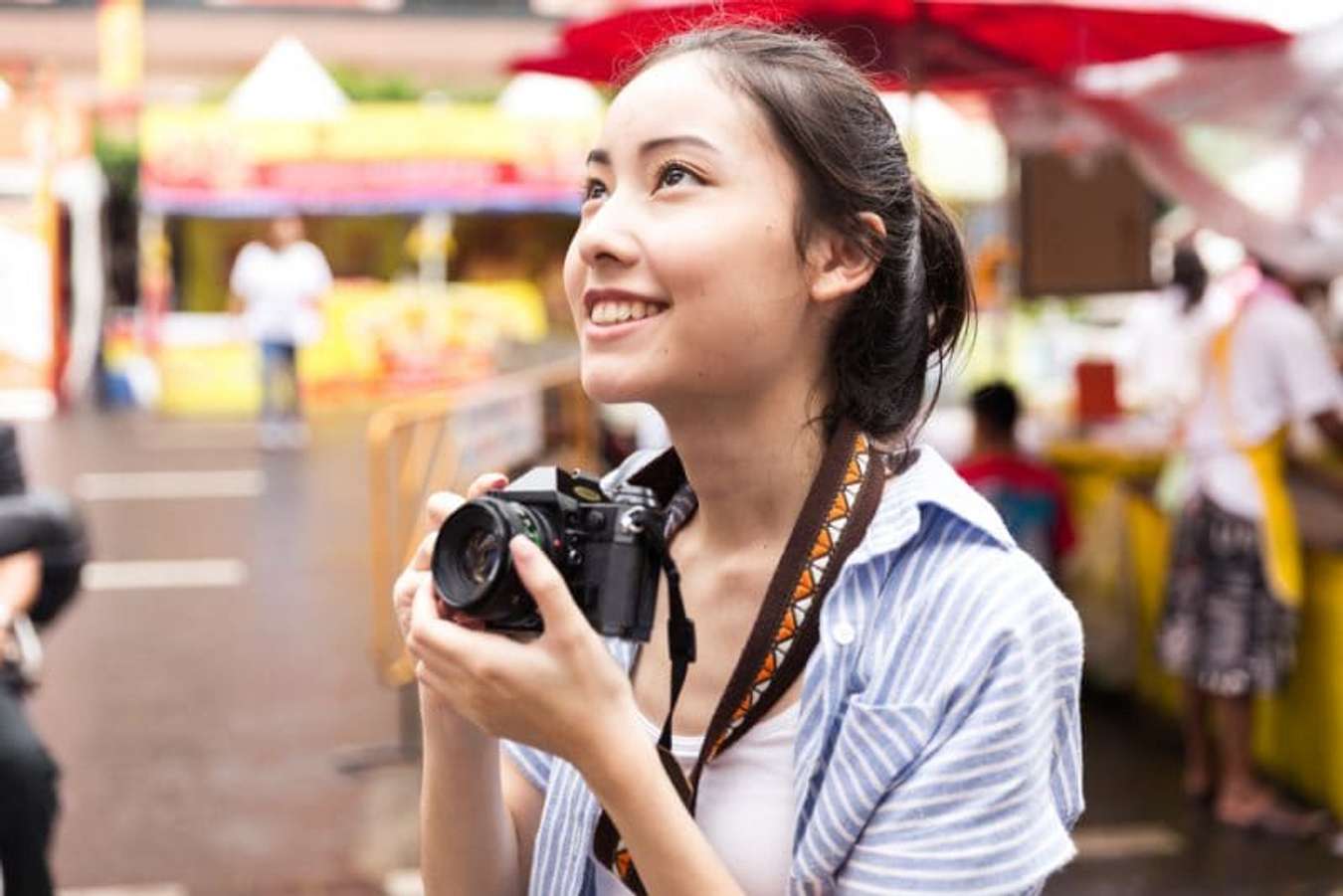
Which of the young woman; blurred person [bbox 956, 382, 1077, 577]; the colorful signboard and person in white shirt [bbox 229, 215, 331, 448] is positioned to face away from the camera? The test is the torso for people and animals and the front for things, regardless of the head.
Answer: the blurred person

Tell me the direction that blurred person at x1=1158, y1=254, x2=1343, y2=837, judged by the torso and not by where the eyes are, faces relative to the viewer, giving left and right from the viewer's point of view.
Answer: facing to the right of the viewer

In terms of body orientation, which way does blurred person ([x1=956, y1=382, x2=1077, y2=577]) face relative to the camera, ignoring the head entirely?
away from the camera

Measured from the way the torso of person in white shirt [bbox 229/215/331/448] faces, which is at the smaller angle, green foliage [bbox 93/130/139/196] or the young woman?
the young woman

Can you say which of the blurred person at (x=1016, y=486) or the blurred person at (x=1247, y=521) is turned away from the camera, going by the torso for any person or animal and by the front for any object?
the blurred person at (x=1016, y=486)

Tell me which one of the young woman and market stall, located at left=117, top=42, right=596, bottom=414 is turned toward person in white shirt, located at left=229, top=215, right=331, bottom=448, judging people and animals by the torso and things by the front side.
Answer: the market stall

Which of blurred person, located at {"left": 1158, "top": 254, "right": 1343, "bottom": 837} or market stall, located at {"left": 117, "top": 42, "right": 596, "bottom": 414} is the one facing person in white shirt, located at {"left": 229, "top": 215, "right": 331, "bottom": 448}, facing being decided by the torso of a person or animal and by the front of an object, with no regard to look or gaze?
the market stall

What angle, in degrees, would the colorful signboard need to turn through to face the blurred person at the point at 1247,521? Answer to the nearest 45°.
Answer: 0° — it already faces them

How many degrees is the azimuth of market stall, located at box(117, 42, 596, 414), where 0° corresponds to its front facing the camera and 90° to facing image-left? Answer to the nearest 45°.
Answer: approximately 0°

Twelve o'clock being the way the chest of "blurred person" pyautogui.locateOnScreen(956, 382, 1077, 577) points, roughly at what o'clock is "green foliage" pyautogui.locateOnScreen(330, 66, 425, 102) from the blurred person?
The green foliage is roughly at 11 o'clock from the blurred person.
